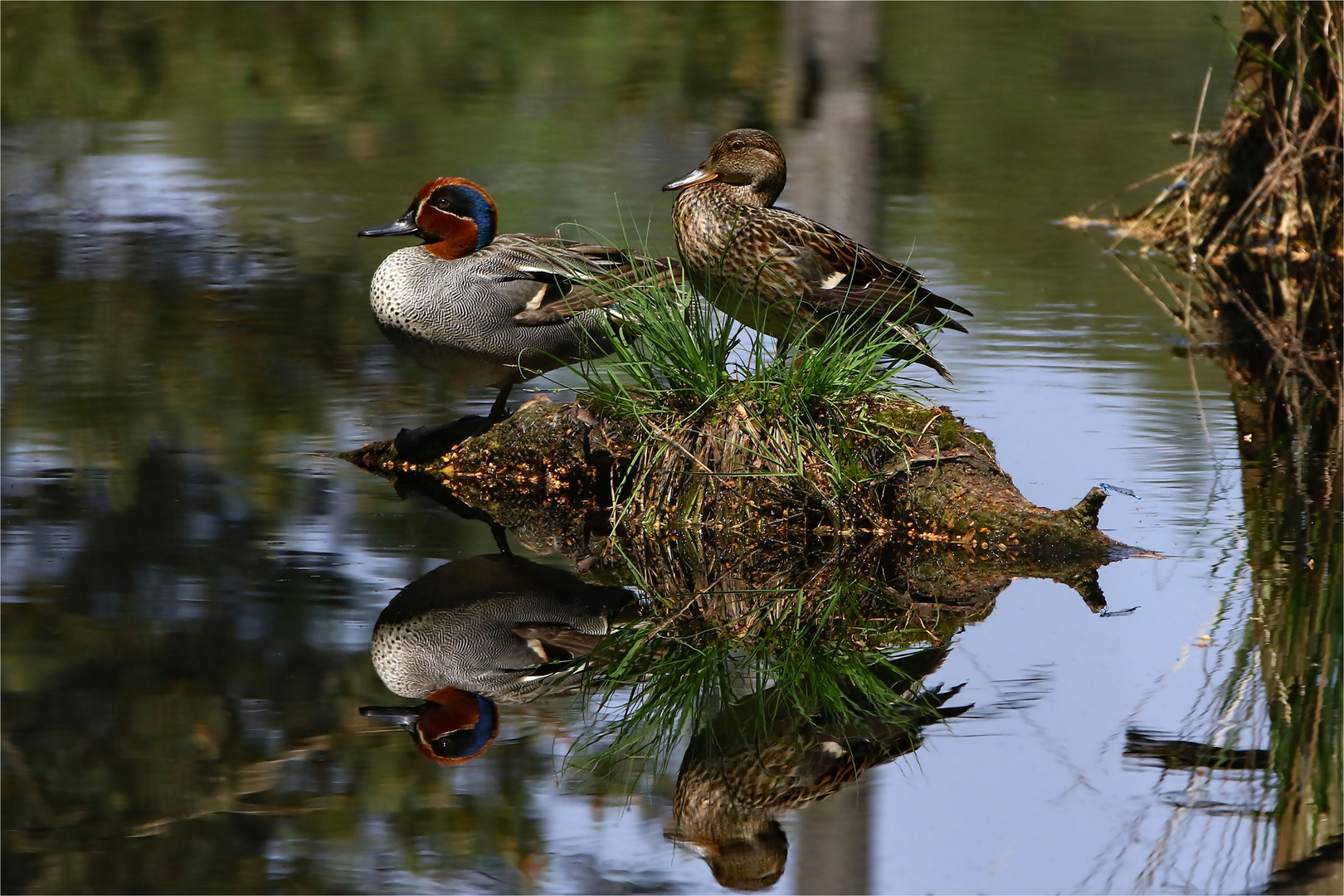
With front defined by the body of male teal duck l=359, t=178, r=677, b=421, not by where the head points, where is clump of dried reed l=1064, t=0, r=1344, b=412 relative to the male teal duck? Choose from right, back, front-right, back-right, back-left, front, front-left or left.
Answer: back-right

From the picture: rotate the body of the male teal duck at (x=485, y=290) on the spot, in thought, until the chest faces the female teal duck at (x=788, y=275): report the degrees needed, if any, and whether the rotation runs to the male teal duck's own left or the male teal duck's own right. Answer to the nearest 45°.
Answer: approximately 180°

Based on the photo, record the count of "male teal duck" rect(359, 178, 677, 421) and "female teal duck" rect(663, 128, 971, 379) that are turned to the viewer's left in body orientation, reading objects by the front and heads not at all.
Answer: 2

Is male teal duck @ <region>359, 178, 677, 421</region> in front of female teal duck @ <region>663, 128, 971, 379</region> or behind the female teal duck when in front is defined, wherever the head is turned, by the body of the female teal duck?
in front

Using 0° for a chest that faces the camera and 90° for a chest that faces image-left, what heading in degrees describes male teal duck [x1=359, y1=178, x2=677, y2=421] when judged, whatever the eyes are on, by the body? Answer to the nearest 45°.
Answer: approximately 90°

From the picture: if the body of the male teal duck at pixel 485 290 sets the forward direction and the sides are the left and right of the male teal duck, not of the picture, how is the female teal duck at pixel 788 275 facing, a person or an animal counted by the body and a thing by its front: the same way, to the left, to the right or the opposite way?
the same way

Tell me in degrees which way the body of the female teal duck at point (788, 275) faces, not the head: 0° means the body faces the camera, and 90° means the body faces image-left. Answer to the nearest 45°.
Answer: approximately 90°
